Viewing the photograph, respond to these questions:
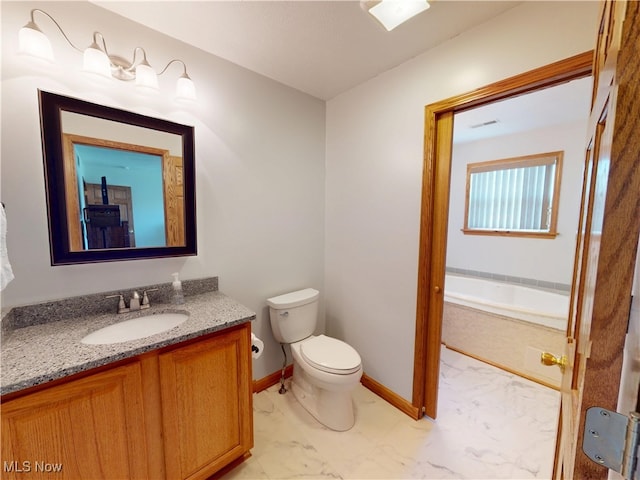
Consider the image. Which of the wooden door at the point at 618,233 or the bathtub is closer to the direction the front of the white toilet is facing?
the wooden door

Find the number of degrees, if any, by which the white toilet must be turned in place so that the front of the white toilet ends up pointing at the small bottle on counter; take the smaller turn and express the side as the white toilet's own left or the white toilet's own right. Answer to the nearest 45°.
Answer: approximately 135° to the white toilet's own right

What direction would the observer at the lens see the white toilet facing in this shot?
facing the viewer and to the right of the viewer

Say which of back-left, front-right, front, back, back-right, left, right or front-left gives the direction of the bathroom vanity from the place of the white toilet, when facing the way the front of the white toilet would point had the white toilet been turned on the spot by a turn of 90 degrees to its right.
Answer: front

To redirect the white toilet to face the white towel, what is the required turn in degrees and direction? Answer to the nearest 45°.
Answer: approximately 90° to its right

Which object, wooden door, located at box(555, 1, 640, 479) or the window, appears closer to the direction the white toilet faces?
the wooden door

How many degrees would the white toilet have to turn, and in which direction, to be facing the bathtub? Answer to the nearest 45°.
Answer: approximately 90° to its left

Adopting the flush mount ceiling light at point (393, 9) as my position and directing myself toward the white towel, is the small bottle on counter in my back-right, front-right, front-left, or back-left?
front-right

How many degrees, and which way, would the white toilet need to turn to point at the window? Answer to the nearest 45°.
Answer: approximately 90° to its left

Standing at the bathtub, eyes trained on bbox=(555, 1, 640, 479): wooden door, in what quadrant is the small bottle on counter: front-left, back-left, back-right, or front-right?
front-right

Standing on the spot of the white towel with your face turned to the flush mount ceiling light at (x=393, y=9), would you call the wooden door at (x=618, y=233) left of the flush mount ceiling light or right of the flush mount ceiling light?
right

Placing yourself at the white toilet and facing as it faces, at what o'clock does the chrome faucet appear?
The chrome faucet is roughly at 4 o'clock from the white toilet.
